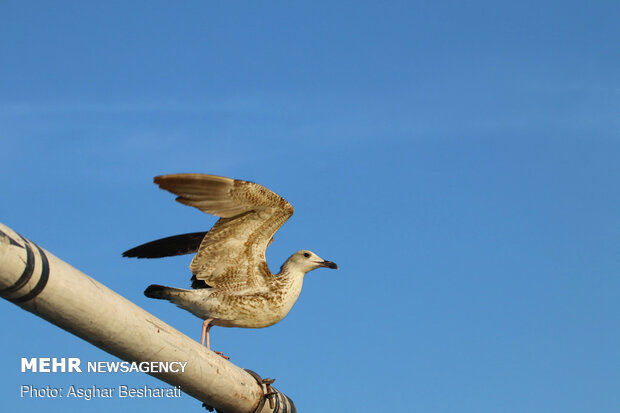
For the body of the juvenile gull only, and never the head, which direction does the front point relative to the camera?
to the viewer's right
